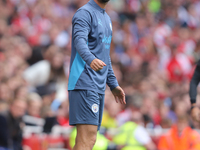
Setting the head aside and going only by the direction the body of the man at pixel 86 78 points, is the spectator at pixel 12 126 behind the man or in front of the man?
behind

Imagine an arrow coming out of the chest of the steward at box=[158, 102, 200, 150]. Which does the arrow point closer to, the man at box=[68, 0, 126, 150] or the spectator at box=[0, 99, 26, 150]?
the man

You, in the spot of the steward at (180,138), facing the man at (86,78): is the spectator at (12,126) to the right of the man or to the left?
right

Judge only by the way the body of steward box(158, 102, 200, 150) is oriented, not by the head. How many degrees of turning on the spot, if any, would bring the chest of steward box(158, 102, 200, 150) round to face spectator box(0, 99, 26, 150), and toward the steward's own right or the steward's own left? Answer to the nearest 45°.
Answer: approximately 45° to the steward's own right

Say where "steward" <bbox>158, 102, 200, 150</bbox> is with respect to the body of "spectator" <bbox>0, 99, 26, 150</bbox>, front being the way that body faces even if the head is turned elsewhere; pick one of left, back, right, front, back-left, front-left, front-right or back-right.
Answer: front-left

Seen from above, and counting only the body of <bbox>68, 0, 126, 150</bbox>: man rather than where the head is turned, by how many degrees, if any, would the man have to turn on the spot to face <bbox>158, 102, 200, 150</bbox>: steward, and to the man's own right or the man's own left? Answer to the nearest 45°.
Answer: approximately 90° to the man's own left
